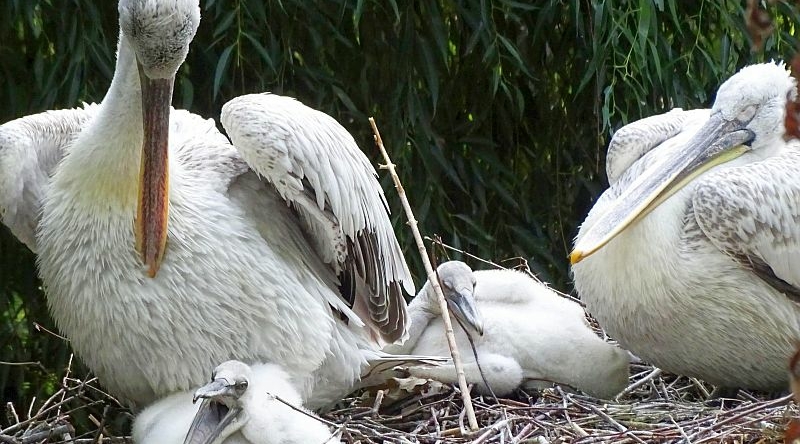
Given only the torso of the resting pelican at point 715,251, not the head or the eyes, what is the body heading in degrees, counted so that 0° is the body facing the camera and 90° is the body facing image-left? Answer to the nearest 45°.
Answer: approximately 45°

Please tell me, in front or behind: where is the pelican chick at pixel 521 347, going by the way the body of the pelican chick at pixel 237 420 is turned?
behind

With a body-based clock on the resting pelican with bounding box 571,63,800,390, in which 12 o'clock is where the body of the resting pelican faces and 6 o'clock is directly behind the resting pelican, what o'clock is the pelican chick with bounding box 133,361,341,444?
The pelican chick is roughly at 12 o'clock from the resting pelican.

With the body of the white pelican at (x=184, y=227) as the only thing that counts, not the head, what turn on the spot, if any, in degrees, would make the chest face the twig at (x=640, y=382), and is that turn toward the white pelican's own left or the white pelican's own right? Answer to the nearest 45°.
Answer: approximately 135° to the white pelican's own left

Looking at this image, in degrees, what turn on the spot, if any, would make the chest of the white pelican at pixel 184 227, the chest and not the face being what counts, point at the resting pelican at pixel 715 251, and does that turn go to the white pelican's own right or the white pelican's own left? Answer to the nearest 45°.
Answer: approximately 135° to the white pelican's own left

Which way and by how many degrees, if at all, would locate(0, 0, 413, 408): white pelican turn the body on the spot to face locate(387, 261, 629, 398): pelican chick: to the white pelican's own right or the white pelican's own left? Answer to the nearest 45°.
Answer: approximately 135° to the white pelican's own left
